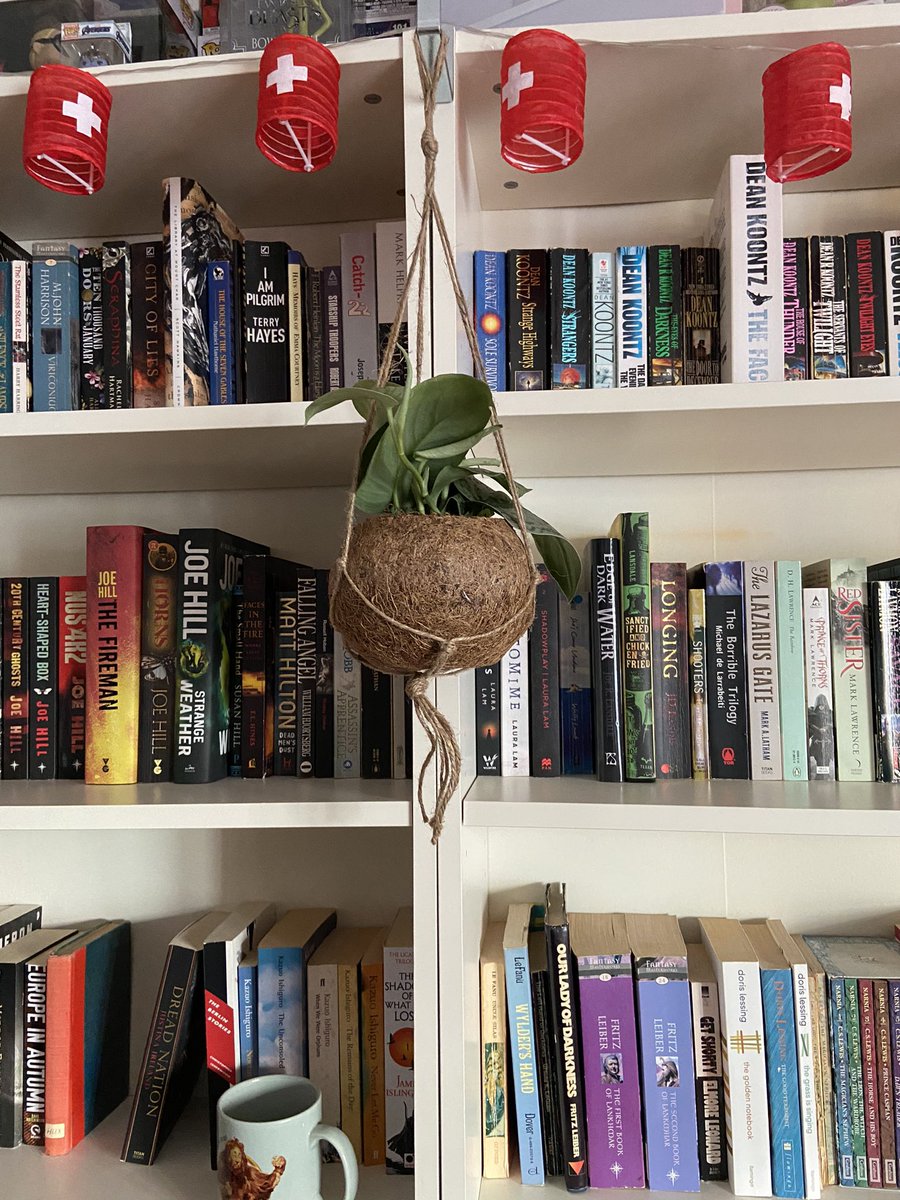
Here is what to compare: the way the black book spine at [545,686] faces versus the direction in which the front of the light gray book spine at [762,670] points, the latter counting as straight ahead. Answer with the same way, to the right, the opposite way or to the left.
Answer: the same way

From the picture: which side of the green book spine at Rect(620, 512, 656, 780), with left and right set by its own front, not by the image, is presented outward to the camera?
front

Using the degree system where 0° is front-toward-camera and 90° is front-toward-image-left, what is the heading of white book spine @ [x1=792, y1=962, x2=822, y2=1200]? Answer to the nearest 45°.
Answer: approximately 0°

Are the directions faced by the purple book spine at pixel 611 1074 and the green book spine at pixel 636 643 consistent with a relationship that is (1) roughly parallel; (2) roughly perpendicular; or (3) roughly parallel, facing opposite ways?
roughly parallel

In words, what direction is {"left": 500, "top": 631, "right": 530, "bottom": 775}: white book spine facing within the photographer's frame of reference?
facing the viewer

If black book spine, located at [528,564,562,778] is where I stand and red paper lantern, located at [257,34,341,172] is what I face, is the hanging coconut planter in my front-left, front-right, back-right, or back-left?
front-left

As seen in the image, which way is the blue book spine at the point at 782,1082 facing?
toward the camera

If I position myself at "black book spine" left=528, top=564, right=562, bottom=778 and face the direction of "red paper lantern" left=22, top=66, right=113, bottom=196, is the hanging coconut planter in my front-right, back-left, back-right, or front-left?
front-left

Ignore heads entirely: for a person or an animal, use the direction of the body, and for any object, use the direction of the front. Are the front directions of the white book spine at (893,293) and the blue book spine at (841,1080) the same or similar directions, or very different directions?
same or similar directions
